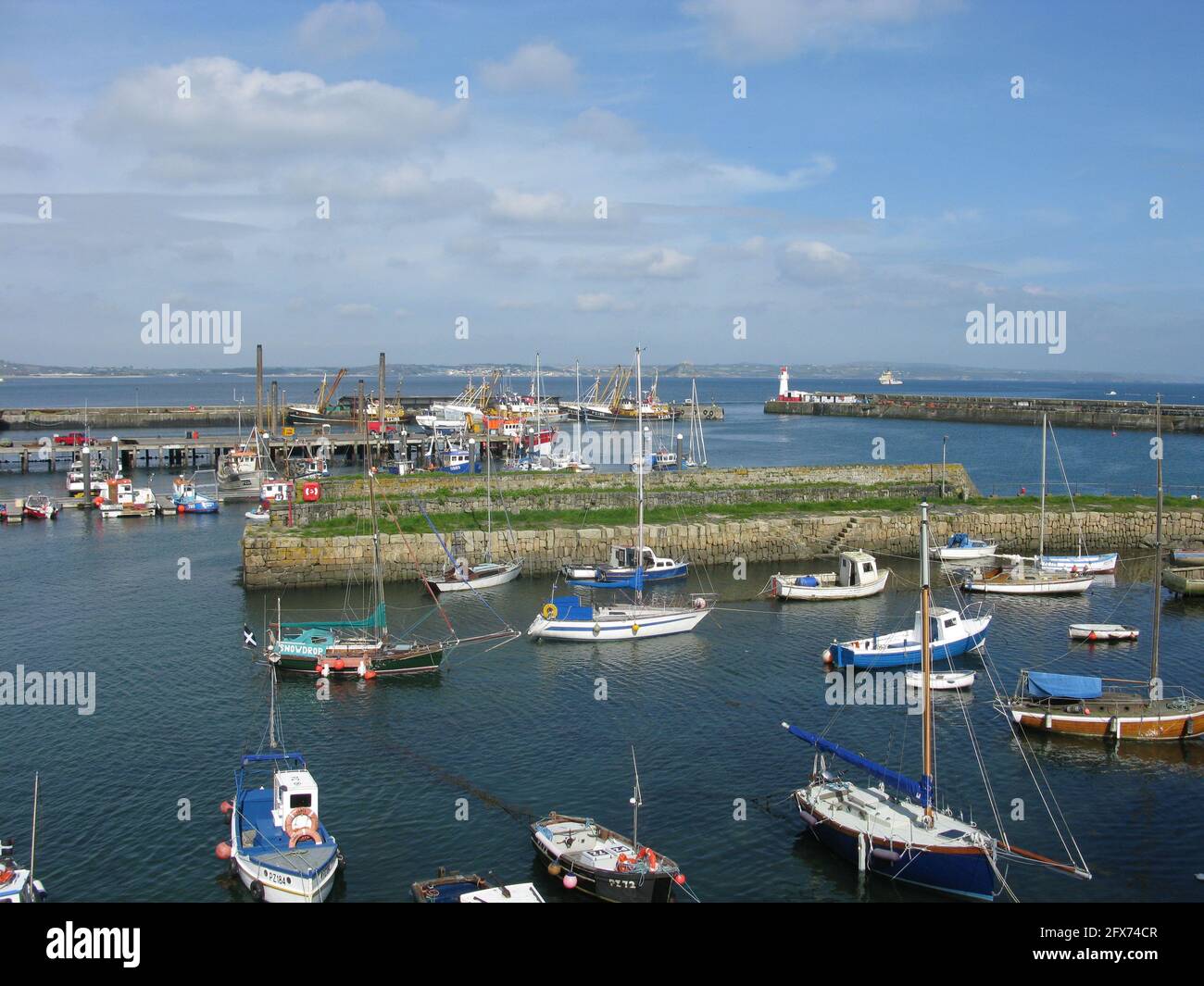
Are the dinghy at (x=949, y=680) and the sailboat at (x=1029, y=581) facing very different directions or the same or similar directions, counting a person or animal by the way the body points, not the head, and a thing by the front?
same or similar directions

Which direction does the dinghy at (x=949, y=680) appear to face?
to the viewer's right

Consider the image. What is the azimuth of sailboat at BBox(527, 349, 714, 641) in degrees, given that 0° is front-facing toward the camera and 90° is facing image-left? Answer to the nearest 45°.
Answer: approximately 270°

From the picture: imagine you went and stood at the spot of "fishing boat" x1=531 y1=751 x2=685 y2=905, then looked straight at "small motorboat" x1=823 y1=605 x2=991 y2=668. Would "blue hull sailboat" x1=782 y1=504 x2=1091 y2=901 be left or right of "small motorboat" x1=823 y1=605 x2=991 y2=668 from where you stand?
right

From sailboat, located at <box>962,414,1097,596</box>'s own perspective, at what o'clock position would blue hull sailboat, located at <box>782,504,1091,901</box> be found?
The blue hull sailboat is roughly at 3 o'clock from the sailboat.

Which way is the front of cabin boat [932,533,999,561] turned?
to the viewer's right

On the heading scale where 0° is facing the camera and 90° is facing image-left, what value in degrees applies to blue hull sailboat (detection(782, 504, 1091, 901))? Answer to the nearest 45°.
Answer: approximately 315°

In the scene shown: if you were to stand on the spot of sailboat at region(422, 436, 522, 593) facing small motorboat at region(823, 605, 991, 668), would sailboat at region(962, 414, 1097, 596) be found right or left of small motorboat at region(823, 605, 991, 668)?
left

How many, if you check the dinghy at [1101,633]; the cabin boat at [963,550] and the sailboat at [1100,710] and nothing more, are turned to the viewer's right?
3

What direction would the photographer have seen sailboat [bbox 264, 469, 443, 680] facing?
facing to the right of the viewer

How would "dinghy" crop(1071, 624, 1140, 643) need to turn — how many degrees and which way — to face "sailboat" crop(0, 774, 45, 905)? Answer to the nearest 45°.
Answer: approximately 45° to its left
